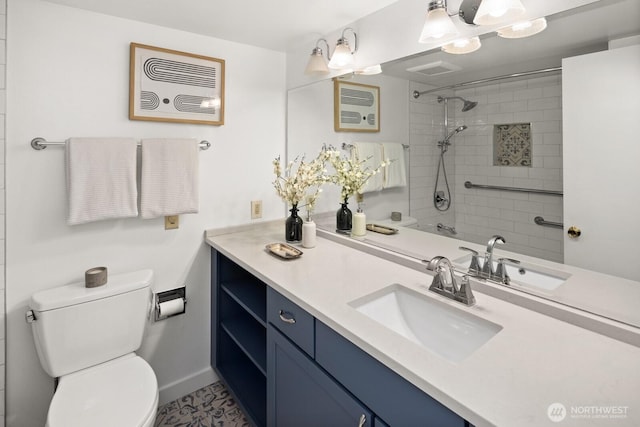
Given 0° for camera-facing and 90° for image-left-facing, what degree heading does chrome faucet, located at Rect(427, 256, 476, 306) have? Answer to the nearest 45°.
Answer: approximately 45°

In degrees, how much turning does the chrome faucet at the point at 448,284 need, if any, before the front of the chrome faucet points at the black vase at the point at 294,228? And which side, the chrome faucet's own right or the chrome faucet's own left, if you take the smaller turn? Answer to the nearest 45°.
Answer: approximately 90° to the chrome faucet's own right

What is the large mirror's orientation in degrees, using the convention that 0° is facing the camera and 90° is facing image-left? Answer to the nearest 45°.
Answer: approximately 45°
